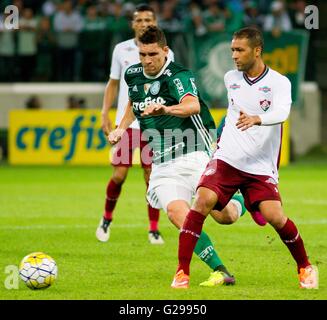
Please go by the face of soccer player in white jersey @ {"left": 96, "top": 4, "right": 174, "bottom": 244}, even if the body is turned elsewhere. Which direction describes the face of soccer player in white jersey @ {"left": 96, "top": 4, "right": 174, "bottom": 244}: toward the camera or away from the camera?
toward the camera

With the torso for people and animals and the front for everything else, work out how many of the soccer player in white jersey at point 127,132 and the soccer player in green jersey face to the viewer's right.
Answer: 0

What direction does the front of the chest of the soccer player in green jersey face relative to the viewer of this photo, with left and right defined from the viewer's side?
facing the viewer and to the left of the viewer

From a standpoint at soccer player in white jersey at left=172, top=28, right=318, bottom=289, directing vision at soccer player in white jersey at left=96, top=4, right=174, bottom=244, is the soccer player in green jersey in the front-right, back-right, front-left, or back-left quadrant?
front-left

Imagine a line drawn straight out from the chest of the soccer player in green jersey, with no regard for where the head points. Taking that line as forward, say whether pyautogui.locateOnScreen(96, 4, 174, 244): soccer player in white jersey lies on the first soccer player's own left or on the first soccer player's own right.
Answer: on the first soccer player's own right

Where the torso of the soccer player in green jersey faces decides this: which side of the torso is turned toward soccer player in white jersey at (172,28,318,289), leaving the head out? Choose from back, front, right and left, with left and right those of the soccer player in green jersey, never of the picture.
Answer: left

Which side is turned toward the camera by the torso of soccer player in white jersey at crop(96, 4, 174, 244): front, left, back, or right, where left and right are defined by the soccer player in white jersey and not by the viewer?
front

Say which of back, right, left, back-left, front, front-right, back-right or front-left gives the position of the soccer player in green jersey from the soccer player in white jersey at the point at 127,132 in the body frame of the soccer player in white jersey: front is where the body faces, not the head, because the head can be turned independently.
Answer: front

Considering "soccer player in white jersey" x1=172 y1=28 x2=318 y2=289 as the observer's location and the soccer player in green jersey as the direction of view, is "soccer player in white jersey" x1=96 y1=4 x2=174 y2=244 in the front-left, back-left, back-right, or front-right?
front-right
